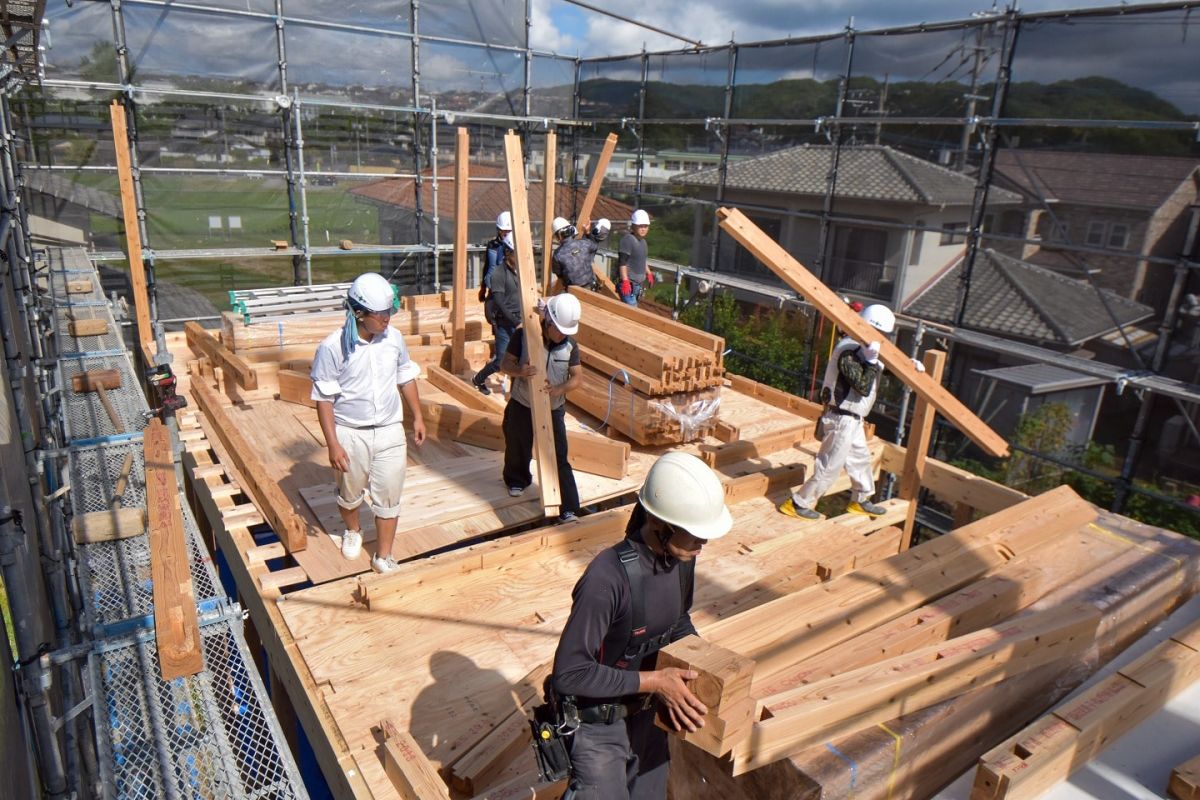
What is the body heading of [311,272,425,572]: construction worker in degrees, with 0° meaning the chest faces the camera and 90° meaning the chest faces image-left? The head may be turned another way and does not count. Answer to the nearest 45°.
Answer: approximately 315°

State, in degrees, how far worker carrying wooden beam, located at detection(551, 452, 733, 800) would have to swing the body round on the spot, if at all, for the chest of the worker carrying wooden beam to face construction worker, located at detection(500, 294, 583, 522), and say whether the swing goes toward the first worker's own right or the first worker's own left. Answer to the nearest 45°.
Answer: approximately 135° to the first worker's own left

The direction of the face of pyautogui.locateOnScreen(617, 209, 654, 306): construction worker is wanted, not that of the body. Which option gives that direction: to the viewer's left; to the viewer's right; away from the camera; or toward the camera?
toward the camera

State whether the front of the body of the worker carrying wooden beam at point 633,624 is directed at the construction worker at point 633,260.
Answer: no

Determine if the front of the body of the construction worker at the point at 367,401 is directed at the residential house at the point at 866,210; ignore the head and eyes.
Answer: no

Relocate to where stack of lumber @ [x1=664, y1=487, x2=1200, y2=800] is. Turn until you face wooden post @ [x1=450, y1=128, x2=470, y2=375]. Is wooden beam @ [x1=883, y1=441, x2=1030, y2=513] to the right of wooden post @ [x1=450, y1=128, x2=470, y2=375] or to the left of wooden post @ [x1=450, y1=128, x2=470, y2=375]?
right

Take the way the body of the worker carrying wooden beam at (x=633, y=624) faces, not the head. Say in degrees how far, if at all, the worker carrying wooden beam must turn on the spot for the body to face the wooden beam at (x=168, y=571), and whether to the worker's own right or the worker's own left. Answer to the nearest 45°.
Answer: approximately 135° to the worker's own right

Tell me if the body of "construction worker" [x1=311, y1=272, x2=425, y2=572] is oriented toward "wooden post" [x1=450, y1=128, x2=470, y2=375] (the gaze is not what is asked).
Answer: no

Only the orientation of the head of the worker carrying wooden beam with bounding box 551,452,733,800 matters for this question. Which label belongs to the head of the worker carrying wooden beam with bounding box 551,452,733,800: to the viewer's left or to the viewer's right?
to the viewer's right

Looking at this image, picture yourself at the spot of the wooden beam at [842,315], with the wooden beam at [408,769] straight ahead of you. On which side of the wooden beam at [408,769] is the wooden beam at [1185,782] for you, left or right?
left

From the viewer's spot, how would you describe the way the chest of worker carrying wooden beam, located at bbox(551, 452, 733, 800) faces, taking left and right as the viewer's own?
facing the viewer and to the right of the viewer
